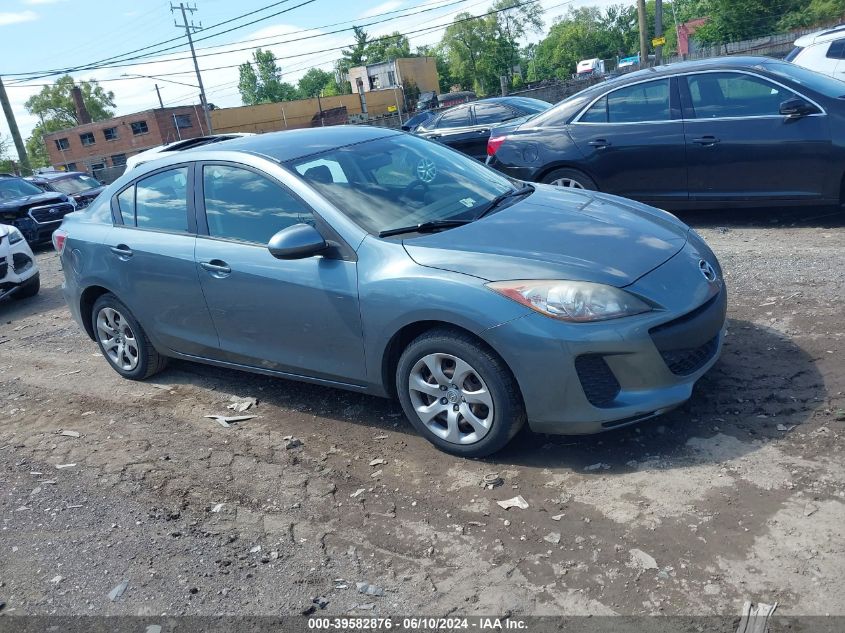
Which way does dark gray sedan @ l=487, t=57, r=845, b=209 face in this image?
to the viewer's right

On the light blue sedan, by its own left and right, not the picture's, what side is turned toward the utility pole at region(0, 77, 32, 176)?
back

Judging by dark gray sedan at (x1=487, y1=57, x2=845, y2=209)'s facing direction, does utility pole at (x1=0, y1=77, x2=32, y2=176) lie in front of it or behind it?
behind

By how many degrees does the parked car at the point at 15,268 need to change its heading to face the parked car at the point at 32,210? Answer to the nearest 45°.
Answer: approximately 135° to its left

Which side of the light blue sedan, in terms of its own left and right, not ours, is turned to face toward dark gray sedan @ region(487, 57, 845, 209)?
left

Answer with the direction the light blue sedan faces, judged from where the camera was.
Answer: facing the viewer and to the right of the viewer

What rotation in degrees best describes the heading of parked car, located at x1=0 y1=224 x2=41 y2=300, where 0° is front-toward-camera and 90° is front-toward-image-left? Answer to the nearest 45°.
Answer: approximately 315°

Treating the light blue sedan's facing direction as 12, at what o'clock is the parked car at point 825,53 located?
The parked car is roughly at 9 o'clock from the light blue sedan.

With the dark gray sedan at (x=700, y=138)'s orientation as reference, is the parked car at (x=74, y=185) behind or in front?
behind
